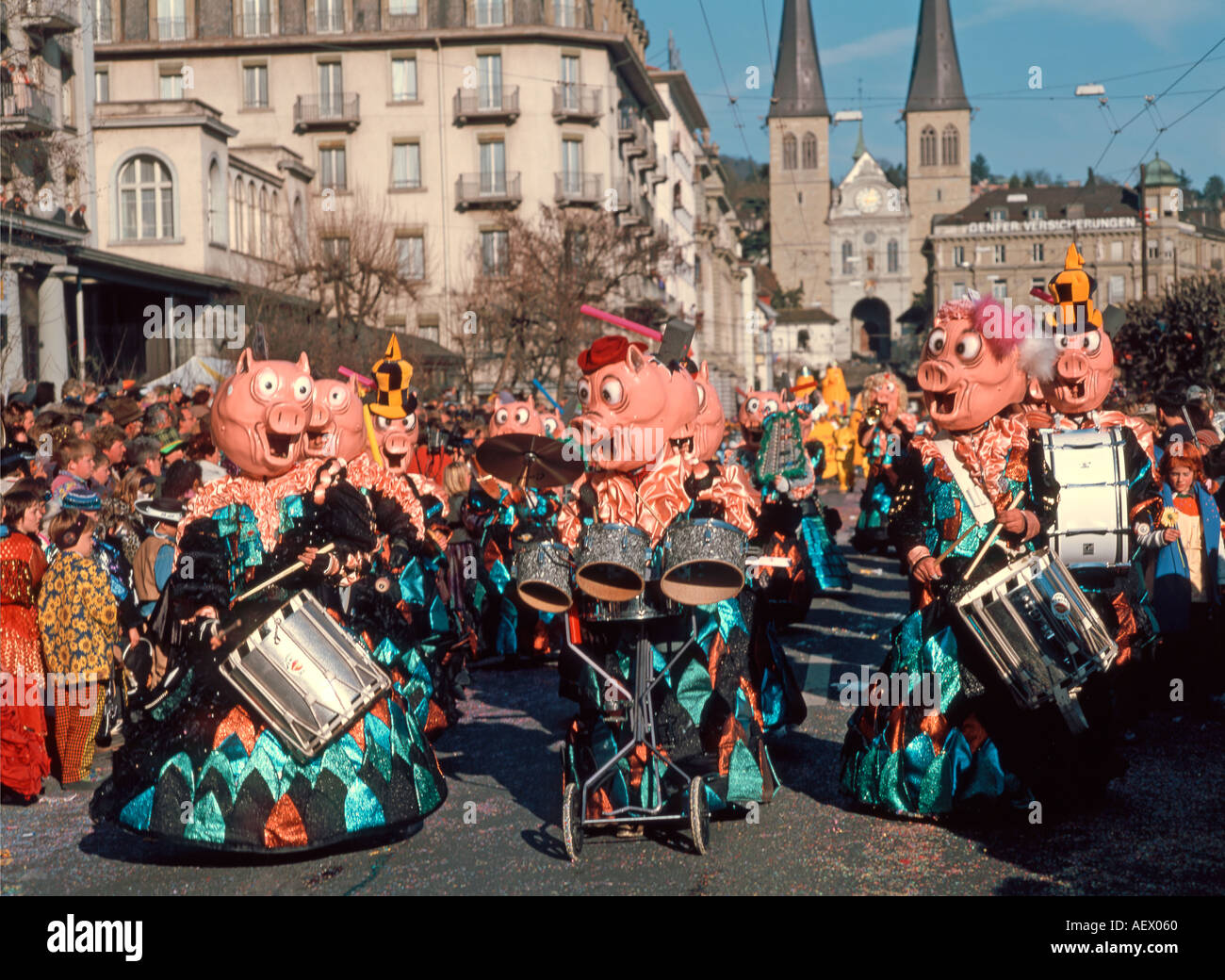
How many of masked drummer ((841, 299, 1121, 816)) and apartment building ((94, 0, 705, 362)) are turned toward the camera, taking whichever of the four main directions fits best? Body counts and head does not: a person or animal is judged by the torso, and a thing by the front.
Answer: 2

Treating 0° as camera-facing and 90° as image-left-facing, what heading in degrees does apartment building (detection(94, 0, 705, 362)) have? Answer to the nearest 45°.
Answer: approximately 0°

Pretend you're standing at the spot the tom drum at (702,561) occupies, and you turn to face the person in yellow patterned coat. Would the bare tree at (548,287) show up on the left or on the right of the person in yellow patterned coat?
right

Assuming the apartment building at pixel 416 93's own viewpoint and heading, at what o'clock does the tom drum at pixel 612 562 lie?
The tom drum is roughly at 12 o'clock from the apartment building.

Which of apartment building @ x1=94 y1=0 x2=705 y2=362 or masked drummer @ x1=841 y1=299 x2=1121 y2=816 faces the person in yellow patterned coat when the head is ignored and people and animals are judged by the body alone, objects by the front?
the apartment building

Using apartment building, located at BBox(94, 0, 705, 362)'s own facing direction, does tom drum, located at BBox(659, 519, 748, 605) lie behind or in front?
in front

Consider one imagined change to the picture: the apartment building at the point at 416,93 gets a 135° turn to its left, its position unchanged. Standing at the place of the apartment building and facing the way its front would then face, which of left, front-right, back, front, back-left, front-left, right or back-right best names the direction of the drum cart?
back-right

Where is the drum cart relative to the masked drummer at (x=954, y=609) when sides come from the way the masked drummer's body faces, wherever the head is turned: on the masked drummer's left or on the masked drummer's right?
on the masked drummer's right

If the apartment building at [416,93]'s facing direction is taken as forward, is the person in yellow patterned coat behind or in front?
in front

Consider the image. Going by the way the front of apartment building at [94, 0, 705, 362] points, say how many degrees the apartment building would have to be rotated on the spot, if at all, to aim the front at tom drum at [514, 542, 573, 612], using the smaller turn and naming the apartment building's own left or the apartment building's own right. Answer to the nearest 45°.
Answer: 0° — it already faces it

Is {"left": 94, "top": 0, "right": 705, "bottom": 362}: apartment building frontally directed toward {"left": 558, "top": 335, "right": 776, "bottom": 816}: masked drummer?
yes

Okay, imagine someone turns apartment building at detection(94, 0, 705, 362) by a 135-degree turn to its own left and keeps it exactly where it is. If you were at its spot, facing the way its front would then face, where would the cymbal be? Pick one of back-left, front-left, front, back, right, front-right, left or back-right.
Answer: back-right
